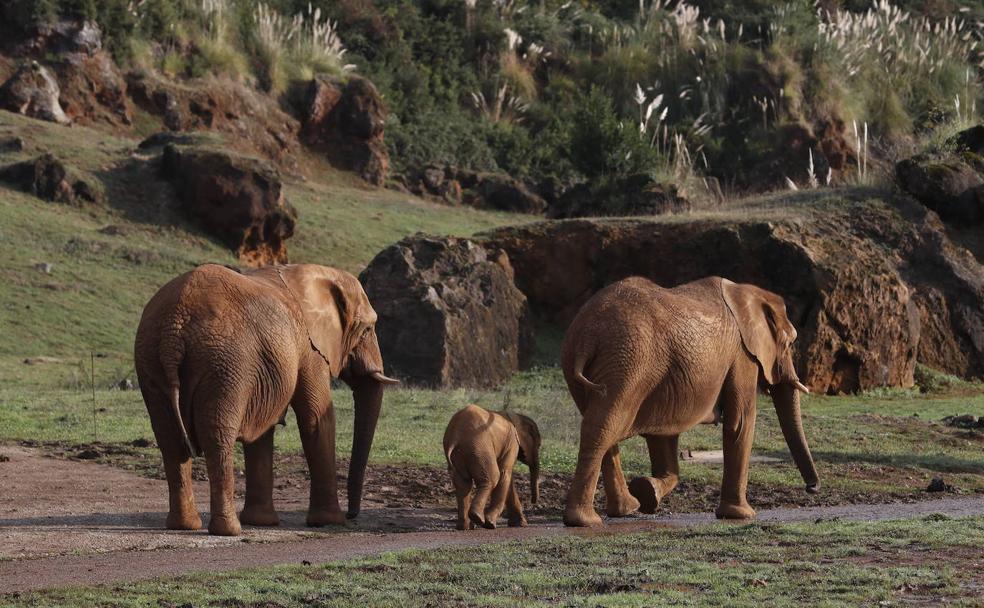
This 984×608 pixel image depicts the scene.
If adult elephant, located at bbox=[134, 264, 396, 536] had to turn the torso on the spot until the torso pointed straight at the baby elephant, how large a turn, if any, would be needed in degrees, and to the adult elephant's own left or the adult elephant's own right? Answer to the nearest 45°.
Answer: approximately 45° to the adult elephant's own right

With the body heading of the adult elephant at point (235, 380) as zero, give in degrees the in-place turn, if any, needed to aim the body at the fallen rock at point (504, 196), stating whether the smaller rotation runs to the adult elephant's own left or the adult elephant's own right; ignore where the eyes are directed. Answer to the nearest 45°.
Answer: approximately 45° to the adult elephant's own left

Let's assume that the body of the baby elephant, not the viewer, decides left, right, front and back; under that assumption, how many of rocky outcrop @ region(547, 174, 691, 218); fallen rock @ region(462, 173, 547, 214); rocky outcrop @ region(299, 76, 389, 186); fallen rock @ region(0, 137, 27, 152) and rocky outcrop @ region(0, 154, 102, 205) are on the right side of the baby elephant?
0

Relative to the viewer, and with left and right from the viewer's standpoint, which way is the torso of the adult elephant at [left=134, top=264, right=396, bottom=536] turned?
facing away from the viewer and to the right of the viewer

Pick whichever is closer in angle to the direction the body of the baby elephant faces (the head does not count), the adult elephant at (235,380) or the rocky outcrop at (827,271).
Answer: the rocky outcrop

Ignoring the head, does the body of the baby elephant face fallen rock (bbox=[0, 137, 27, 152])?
no

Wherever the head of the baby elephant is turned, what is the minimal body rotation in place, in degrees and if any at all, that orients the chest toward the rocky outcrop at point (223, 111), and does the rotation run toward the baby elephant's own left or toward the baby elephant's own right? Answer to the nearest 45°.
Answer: approximately 45° to the baby elephant's own left

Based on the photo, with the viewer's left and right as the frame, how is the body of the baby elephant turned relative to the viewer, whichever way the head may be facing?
facing away from the viewer and to the right of the viewer

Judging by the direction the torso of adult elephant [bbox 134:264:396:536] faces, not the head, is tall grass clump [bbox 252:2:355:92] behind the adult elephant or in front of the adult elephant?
in front

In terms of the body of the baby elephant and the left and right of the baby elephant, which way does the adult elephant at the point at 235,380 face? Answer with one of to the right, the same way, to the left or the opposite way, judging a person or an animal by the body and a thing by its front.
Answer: the same way

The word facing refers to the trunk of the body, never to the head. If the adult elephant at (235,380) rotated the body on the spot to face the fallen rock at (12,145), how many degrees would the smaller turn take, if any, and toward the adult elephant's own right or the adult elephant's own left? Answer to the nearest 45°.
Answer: approximately 45° to the adult elephant's own left

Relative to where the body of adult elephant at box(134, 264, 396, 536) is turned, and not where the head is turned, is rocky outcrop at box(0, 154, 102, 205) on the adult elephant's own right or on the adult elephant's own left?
on the adult elephant's own left

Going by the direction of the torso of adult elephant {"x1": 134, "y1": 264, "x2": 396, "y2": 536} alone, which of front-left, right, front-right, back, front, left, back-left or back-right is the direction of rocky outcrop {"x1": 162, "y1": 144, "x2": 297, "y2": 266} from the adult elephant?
front-left

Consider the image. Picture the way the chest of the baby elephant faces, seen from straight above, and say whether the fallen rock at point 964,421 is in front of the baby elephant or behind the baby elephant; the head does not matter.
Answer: in front

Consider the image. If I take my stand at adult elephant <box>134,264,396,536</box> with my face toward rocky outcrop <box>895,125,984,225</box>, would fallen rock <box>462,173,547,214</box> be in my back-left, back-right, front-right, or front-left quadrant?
front-left

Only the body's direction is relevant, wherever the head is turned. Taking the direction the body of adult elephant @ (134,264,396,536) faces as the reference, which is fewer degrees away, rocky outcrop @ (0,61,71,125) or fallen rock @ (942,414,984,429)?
the fallen rock

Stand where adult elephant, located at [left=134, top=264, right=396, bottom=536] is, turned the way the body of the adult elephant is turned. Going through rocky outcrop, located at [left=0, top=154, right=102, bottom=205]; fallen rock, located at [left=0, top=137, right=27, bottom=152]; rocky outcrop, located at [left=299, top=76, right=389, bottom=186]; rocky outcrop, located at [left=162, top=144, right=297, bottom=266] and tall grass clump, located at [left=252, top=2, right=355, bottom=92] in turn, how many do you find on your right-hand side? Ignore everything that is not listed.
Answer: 0

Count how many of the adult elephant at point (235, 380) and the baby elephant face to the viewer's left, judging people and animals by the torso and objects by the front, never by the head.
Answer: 0

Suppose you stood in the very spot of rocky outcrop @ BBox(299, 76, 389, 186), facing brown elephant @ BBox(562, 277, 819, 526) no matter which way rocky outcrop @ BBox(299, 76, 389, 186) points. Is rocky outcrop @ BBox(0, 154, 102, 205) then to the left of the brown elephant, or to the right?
right

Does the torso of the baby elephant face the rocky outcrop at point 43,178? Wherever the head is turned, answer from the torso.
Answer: no
